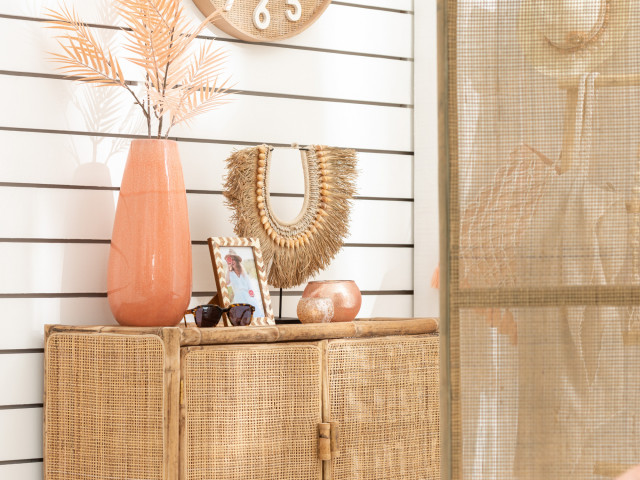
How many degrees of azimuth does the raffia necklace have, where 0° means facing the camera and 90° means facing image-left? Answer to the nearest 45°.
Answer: approximately 45°

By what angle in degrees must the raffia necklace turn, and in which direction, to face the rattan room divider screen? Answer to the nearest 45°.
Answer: approximately 45° to its left
